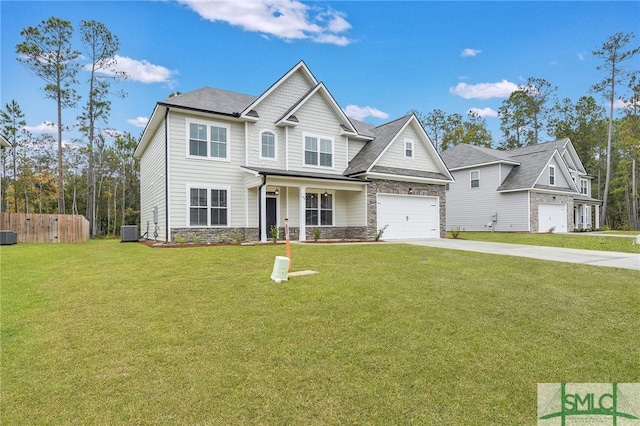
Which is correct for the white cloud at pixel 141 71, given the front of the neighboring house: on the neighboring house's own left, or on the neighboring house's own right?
on the neighboring house's own right

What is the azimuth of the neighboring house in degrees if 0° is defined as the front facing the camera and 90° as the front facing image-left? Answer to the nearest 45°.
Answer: approximately 315°

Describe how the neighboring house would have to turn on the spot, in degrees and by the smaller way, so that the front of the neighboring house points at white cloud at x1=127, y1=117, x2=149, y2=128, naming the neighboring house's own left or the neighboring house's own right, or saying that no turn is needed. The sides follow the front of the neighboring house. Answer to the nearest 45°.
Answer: approximately 135° to the neighboring house's own right

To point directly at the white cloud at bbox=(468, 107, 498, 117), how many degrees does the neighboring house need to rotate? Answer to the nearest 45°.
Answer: approximately 135° to its left

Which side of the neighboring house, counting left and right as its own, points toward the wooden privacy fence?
right

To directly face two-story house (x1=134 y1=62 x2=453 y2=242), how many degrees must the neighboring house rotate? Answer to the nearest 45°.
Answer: approximately 90° to its right

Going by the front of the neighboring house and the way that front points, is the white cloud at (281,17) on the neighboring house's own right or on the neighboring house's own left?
on the neighboring house's own right
